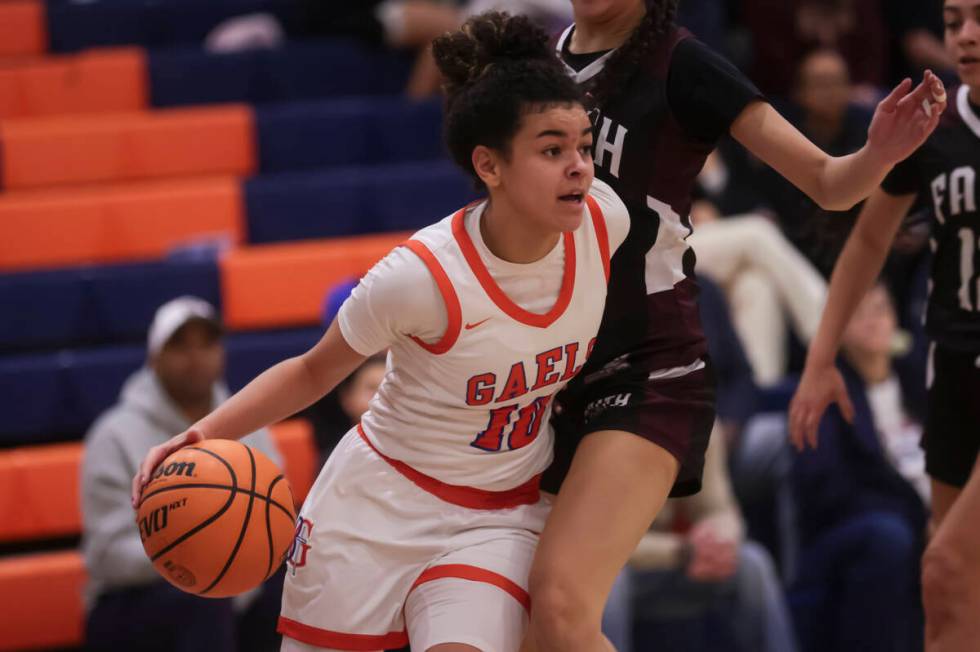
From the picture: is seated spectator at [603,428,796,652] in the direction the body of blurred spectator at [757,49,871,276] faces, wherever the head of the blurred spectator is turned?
yes

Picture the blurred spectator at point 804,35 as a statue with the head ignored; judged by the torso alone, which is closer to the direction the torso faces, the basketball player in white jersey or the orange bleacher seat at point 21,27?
the basketball player in white jersey

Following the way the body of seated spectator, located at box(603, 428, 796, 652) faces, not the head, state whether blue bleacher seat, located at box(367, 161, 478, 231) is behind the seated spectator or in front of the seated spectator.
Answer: behind

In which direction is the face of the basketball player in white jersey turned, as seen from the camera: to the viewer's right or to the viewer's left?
to the viewer's right

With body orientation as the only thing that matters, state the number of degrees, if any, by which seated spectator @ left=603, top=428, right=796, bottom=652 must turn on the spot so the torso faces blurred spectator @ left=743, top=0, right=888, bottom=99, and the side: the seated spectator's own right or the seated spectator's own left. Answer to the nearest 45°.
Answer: approximately 180°

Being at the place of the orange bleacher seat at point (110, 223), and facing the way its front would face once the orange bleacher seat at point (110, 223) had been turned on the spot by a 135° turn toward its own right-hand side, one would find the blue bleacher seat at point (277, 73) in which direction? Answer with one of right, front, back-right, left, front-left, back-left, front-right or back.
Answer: right
